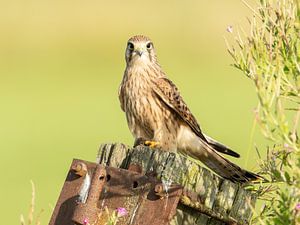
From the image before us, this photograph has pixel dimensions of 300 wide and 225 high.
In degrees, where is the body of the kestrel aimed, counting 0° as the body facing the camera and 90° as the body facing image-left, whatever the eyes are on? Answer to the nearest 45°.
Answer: approximately 45°

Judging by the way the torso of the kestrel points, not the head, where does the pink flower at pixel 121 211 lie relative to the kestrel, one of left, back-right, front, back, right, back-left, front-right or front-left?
front-left
